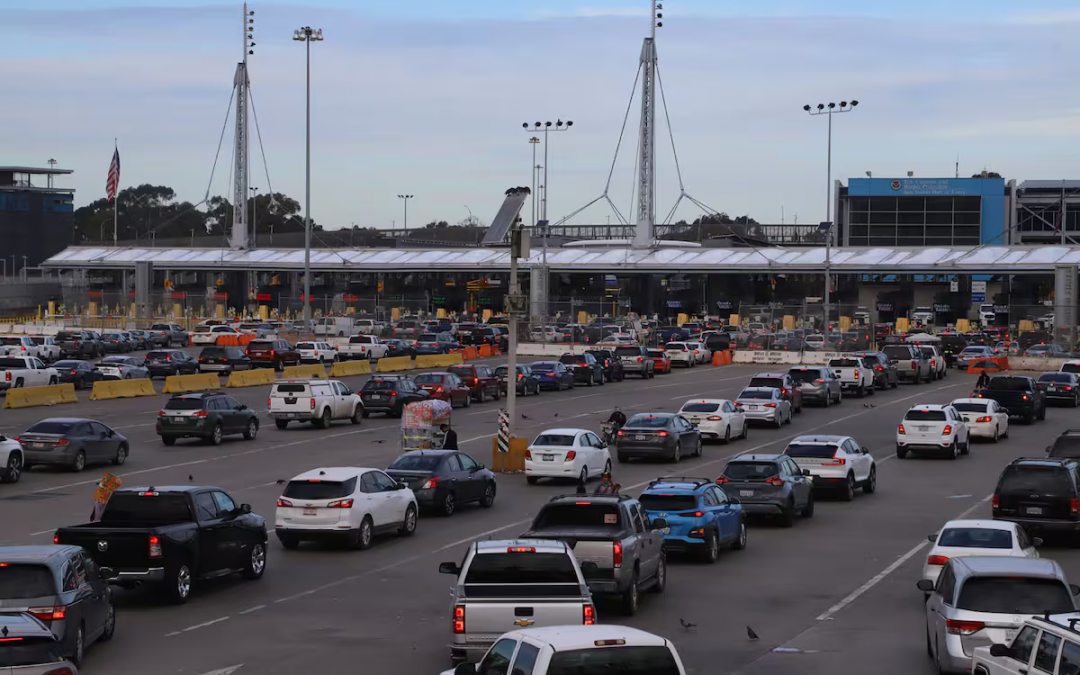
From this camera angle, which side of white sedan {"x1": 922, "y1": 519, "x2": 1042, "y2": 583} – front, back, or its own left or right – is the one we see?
back

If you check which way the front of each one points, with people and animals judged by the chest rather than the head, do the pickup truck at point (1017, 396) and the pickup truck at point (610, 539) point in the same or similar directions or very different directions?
same or similar directions

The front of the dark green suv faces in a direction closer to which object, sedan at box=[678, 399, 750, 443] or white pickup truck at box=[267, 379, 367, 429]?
the white pickup truck

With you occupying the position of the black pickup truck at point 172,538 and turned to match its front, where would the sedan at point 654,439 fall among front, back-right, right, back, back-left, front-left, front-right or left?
front

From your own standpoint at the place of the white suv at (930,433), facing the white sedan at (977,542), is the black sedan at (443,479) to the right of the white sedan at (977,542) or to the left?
right

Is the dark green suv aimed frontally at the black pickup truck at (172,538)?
no

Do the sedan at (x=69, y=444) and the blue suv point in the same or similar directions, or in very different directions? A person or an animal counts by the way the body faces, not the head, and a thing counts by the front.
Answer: same or similar directions

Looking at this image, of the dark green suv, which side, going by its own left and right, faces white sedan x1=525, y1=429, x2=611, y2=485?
right

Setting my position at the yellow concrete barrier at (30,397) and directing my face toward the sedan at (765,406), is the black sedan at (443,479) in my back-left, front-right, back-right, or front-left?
front-right

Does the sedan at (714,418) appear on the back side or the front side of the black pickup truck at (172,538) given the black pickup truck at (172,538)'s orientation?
on the front side

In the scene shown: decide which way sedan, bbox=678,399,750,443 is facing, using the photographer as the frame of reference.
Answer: facing away from the viewer and to the right of the viewer

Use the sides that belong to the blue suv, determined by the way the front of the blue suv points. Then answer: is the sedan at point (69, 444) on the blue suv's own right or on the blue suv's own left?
on the blue suv's own left

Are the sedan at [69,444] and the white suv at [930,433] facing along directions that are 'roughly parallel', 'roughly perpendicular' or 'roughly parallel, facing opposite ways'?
roughly parallel

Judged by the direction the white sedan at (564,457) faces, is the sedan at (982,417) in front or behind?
in front

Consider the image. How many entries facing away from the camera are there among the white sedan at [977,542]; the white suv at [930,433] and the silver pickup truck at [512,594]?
3

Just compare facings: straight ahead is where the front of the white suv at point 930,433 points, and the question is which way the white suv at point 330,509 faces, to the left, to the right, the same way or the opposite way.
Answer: the same way

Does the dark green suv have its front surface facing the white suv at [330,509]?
no
